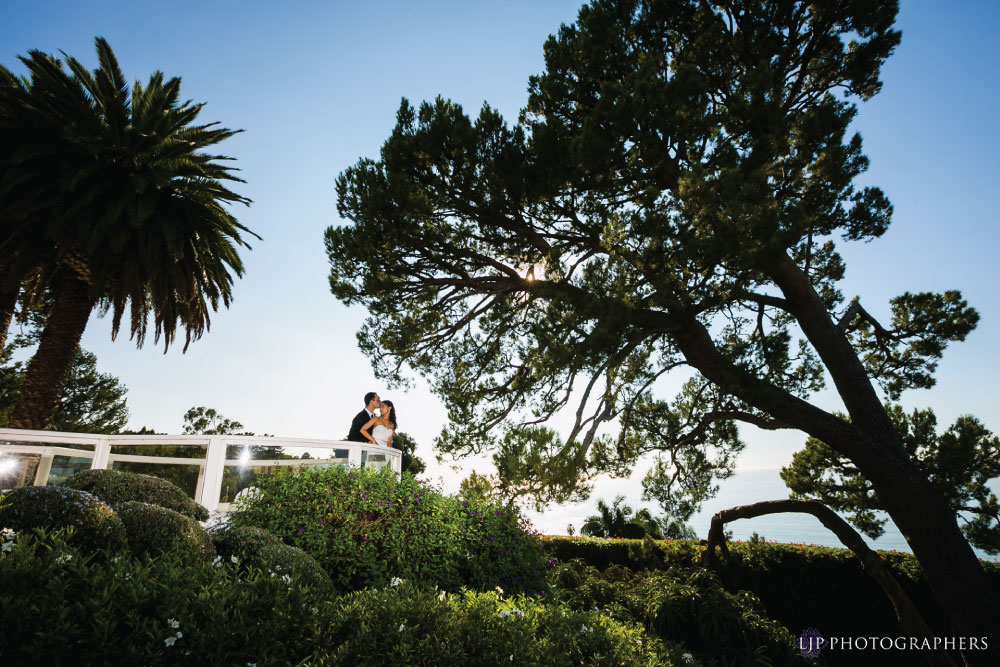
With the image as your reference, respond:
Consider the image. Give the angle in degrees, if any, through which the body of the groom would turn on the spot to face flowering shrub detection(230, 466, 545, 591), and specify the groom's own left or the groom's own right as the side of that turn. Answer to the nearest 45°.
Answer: approximately 90° to the groom's own right

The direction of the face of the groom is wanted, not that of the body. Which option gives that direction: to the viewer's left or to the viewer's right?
to the viewer's right

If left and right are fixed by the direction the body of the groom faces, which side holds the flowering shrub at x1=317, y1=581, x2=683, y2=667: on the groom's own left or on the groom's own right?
on the groom's own right

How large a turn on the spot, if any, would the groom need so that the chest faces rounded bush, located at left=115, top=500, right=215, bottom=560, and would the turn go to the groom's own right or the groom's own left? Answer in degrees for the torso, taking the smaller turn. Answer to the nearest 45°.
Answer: approximately 90° to the groom's own right

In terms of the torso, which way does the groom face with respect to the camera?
to the viewer's right

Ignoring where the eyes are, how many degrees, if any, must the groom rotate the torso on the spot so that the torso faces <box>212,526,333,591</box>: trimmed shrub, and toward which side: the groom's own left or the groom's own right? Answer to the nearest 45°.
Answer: approximately 90° to the groom's own right

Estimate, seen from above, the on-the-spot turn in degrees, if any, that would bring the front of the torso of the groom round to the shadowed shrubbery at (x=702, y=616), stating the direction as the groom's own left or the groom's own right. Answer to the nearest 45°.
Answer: approximately 45° to the groom's own right

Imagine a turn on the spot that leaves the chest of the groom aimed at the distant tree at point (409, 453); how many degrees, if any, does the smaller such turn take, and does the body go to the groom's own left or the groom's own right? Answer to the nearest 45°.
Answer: approximately 90° to the groom's own left
